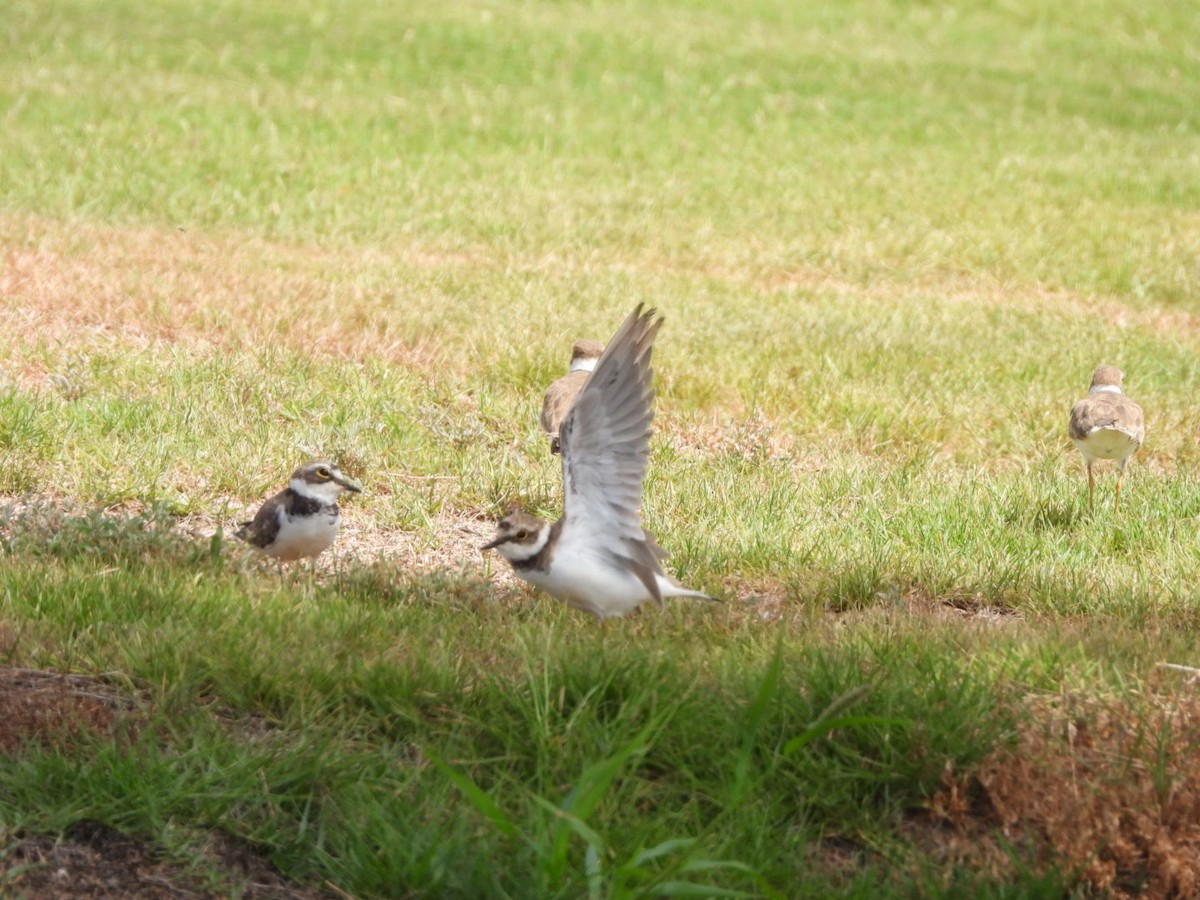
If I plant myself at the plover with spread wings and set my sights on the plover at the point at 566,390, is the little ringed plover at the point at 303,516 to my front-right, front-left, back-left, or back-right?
front-left

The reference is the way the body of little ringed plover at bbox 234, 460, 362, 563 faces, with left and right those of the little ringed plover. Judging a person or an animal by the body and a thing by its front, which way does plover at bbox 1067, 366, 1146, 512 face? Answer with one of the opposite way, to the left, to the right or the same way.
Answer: to the left

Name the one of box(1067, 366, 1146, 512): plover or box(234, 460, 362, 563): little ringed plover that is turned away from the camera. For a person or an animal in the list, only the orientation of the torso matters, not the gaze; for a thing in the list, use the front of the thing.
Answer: the plover

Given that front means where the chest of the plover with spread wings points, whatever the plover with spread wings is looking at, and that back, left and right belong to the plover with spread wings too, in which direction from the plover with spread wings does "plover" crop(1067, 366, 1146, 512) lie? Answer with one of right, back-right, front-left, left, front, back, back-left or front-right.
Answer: back-right

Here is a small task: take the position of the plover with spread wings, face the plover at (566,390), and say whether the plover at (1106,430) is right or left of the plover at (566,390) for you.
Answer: right

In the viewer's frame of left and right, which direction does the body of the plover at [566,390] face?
facing away from the viewer and to the right of the viewer

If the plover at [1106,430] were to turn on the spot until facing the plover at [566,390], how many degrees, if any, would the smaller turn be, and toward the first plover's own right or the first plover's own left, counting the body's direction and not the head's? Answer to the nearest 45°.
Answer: approximately 90° to the first plover's own left

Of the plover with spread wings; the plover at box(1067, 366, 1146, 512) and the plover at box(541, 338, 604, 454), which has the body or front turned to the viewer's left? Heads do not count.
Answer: the plover with spread wings

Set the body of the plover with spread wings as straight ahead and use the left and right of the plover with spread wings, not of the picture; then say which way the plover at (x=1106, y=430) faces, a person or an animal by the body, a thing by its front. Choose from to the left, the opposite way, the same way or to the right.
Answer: to the right

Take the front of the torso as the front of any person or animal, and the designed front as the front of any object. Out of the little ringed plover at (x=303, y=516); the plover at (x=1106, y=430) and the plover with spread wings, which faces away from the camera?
the plover

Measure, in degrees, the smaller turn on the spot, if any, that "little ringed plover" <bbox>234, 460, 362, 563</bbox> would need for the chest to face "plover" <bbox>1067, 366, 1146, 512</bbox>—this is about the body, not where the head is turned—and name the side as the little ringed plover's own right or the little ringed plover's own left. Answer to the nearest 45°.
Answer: approximately 45° to the little ringed plover's own left

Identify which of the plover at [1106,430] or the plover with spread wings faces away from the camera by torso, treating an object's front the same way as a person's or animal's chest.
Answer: the plover

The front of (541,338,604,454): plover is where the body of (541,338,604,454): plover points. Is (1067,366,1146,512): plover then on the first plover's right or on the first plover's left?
on the first plover's right

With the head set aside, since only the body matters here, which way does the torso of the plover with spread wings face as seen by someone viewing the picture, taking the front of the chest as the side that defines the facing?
to the viewer's left

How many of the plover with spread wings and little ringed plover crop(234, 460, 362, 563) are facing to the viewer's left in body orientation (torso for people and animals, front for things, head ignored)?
1

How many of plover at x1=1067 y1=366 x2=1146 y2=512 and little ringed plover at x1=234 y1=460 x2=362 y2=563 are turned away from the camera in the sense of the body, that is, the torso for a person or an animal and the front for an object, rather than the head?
1

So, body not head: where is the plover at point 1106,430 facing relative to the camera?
away from the camera

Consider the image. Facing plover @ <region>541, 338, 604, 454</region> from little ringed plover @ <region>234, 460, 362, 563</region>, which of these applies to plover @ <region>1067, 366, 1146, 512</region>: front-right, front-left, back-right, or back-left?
front-right

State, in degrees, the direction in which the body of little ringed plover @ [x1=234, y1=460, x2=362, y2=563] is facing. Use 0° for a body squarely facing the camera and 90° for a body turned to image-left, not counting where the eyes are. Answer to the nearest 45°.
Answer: approximately 315°

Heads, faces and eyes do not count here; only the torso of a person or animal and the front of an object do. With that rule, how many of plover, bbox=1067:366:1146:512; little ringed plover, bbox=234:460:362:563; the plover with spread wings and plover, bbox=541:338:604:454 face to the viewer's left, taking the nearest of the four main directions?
1
